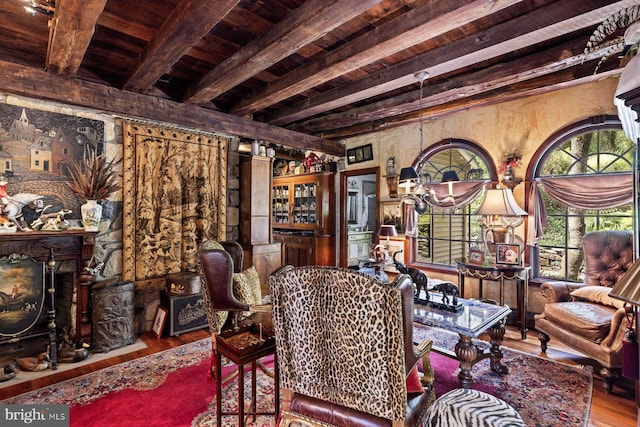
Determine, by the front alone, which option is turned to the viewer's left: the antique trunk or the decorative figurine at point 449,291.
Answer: the decorative figurine

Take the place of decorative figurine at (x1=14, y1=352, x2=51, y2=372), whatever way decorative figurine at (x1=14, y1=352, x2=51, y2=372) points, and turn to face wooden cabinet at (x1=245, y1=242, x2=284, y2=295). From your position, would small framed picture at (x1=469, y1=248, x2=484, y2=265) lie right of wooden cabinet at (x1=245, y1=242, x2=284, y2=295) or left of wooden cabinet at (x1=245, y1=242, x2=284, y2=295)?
right

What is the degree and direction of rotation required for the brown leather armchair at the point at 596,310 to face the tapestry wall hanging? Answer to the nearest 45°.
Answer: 0° — it already faces it

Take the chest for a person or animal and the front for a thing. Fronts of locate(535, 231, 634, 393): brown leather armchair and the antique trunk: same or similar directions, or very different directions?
very different directions

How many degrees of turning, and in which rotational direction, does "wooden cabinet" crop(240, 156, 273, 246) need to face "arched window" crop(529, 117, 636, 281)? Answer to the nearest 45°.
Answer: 0° — it already faces it

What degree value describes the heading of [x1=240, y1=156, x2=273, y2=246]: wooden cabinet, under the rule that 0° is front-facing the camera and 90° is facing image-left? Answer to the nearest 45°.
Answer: approximately 315°

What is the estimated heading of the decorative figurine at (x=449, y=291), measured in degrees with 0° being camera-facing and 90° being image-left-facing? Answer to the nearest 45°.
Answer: approximately 90°

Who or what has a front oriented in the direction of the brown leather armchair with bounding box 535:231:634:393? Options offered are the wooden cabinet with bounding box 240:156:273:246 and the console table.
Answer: the wooden cabinet
